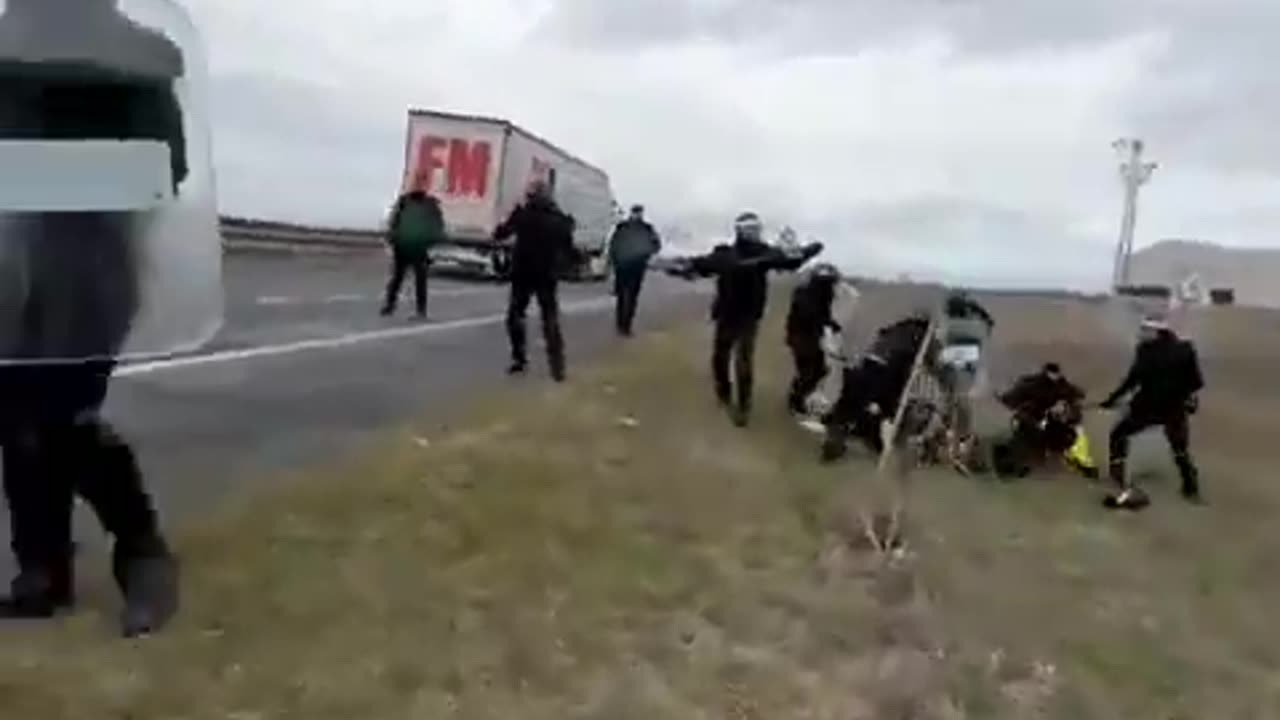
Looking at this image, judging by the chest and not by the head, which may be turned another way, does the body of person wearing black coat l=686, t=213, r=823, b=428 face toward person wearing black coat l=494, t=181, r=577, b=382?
no

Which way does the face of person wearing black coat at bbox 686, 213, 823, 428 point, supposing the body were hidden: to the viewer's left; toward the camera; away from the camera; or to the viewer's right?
toward the camera

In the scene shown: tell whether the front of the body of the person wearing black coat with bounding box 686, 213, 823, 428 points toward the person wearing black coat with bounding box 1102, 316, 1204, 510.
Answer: no

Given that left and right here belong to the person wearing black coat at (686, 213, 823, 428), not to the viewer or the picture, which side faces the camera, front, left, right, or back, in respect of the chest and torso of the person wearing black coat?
front

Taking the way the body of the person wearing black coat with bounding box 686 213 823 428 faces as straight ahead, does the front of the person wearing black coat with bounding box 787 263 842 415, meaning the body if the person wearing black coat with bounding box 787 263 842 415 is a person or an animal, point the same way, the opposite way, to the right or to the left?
to the left

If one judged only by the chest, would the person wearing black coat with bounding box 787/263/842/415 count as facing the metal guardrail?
no

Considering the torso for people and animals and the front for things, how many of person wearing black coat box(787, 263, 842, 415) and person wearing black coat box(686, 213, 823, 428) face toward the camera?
1

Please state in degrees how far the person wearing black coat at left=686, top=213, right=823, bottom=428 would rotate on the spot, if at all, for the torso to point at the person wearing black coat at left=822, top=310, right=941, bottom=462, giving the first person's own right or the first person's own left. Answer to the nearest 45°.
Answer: approximately 90° to the first person's own left

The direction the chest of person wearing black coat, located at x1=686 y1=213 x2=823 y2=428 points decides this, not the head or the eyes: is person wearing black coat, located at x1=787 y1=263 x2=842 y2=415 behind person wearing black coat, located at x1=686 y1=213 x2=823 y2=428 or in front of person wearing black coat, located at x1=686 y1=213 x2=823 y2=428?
behind

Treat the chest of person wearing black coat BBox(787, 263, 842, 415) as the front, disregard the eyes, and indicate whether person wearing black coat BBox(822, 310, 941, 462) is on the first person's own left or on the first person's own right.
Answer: on the first person's own right

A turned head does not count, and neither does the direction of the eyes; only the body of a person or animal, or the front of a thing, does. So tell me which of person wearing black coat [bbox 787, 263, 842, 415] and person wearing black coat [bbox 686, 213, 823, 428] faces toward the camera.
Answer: person wearing black coat [bbox 686, 213, 823, 428]

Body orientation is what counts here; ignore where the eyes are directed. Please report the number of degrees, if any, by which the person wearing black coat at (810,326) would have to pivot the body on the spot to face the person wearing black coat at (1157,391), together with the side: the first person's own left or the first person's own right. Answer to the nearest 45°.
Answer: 0° — they already face them

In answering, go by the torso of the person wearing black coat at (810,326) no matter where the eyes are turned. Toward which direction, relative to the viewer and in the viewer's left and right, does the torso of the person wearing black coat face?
facing to the right of the viewer

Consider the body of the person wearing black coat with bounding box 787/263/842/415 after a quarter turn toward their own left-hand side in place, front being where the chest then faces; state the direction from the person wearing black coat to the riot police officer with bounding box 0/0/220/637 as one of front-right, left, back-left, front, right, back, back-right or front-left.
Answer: back
